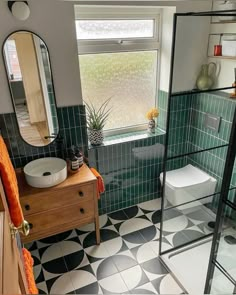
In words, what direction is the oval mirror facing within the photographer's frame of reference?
facing the viewer and to the right of the viewer

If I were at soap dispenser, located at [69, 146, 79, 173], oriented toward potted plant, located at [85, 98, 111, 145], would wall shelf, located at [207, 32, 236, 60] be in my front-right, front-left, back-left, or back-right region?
front-right

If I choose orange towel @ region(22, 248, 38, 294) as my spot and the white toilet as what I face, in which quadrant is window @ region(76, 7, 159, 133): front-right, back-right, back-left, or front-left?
front-left

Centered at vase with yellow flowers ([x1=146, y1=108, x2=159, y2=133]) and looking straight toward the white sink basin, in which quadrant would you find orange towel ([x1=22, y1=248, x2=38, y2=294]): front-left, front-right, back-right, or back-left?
front-left

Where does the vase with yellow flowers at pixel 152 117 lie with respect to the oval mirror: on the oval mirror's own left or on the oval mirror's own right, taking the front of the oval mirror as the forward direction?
on the oval mirror's own left

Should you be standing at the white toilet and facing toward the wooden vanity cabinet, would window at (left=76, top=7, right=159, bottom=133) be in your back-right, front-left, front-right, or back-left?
front-right

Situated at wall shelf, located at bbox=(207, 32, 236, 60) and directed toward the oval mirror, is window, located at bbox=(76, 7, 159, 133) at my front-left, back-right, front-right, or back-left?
front-right

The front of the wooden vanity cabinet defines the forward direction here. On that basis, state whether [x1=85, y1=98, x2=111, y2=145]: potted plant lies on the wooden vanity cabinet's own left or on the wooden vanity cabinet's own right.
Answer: on the wooden vanity cabinet's own left

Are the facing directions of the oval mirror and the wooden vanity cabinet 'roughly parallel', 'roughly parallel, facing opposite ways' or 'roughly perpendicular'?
roughly parallel

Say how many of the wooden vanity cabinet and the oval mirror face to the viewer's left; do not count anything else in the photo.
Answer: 0

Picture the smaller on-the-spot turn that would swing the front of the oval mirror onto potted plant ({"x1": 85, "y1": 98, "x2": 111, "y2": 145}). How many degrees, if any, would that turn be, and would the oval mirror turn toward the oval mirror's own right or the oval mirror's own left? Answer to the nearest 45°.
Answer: approximately 45° to the oval mirror's own left

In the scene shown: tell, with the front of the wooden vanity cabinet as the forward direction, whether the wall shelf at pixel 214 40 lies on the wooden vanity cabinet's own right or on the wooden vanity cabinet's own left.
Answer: on the wooden vanity cabinet's own left

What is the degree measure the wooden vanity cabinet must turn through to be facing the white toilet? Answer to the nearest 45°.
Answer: approximately 45° to its left

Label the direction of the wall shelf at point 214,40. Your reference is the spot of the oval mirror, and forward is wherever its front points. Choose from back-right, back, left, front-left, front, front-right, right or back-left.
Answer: front-left
